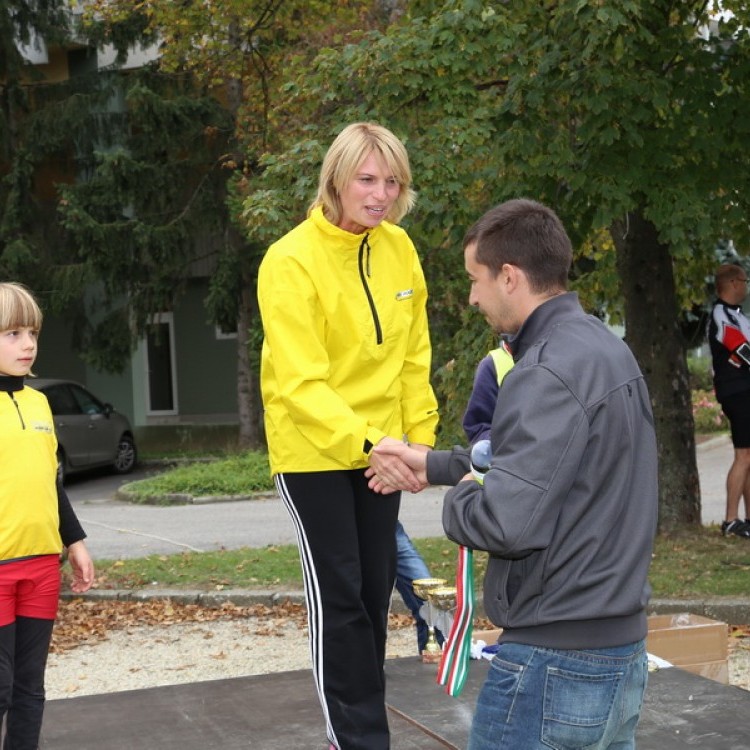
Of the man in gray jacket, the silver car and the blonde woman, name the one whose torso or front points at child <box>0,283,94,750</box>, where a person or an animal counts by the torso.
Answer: the man in gray jacket

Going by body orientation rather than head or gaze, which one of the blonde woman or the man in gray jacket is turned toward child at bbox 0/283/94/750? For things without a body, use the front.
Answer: the man in gray jacket

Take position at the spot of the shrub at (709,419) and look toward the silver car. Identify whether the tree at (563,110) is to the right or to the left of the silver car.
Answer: left

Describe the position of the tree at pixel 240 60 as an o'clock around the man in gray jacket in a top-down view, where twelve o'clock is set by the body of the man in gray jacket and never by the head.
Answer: The tree is roughly at 1 o'clock from the man in gray jacket.

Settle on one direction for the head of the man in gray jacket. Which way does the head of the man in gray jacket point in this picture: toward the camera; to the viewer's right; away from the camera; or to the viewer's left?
to the viewer's left

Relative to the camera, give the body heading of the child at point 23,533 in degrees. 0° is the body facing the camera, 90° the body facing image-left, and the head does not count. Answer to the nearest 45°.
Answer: approximately 315°

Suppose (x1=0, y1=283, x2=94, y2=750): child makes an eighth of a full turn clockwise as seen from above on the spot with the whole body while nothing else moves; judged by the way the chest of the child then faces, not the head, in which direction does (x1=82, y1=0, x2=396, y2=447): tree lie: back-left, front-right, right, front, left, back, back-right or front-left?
back

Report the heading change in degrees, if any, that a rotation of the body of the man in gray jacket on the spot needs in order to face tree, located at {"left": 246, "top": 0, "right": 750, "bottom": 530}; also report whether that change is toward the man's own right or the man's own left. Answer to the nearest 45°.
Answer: approximately 45° to the man's own right

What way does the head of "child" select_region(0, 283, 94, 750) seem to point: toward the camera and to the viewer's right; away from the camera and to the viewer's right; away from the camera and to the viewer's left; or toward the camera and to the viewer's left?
toward the camera and to the viewer's right
